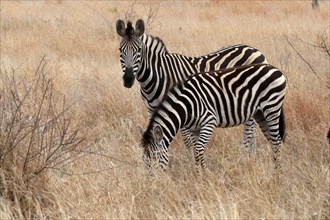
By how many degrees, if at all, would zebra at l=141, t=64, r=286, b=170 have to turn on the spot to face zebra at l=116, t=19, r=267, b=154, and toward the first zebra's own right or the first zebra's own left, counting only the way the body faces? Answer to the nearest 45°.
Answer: approximately 45° to the first zebra's own right

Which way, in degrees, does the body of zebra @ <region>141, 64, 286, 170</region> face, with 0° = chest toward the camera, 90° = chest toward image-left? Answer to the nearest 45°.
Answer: approximately 90°
